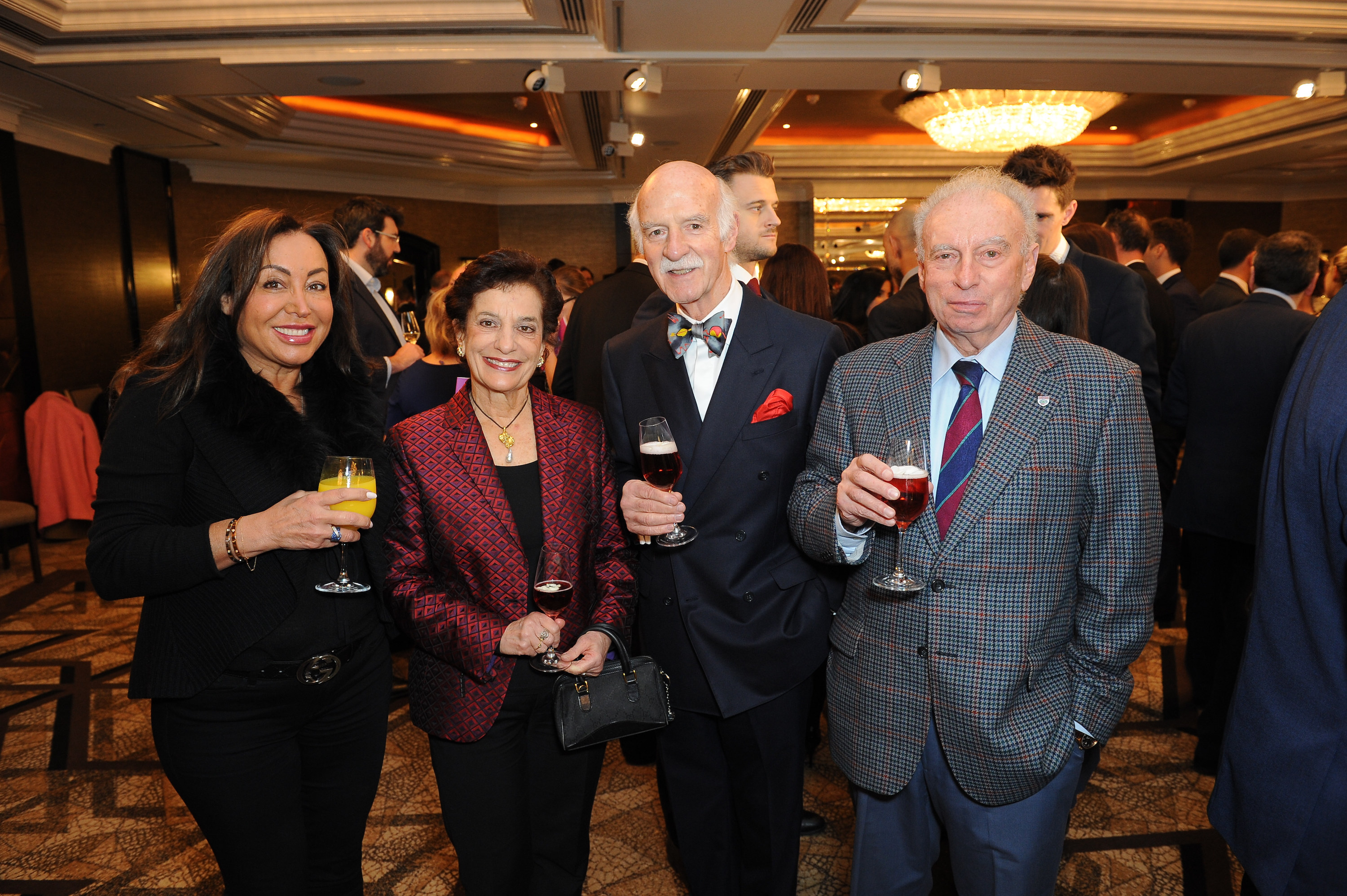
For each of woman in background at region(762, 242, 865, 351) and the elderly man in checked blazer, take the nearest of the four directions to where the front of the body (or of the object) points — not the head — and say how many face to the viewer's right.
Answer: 0

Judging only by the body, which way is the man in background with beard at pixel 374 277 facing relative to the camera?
to the viewer's right

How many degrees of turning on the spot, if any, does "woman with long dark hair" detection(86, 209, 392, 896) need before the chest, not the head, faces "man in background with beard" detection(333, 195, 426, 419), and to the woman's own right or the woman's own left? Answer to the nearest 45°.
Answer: approximately 135° to the woman's own left

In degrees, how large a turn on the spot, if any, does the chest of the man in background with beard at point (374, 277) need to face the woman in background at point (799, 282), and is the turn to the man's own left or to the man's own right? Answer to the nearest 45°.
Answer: approximately 45° to the man's own right

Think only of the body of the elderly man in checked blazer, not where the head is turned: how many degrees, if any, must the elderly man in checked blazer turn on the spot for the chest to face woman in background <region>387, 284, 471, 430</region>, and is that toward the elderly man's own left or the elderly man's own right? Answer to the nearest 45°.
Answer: approximately 135° to the elderly man's own right

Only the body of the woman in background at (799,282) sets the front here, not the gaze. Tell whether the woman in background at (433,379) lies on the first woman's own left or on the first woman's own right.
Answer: on the first woman's own left

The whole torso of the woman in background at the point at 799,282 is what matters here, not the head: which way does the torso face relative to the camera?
away from the camera

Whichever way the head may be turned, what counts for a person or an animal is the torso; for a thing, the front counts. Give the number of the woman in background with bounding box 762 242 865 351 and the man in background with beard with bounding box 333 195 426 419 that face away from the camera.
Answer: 1

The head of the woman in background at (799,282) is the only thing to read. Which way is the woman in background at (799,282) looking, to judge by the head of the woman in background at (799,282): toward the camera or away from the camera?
away from the camera

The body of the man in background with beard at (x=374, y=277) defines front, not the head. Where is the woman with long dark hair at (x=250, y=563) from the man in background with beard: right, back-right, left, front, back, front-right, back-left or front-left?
right
